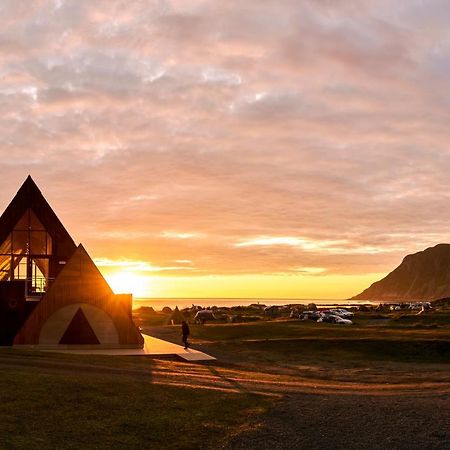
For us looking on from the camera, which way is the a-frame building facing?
facing the viewer
